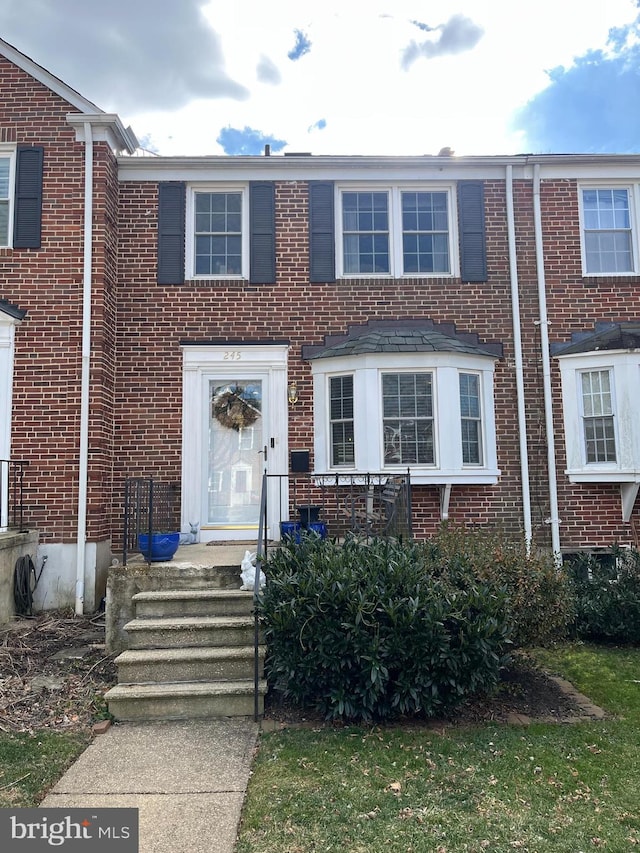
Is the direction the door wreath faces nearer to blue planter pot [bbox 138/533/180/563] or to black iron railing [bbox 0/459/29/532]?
the blue planter pot

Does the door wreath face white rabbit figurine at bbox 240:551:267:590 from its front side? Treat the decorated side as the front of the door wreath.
yes

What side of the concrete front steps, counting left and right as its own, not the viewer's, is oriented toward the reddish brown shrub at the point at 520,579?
left

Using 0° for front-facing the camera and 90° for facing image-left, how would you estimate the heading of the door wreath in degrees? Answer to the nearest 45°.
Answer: approximately 0°

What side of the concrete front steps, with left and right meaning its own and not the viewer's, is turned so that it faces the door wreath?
back

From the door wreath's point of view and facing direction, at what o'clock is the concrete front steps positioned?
The concrete front steps is roughly at 12 o'clock from the door wreath.

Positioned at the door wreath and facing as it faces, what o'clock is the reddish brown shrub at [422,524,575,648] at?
The reddish brown shrub is roughly at 11 o'clock from the door wreath.

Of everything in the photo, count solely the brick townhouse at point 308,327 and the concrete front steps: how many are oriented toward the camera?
2
